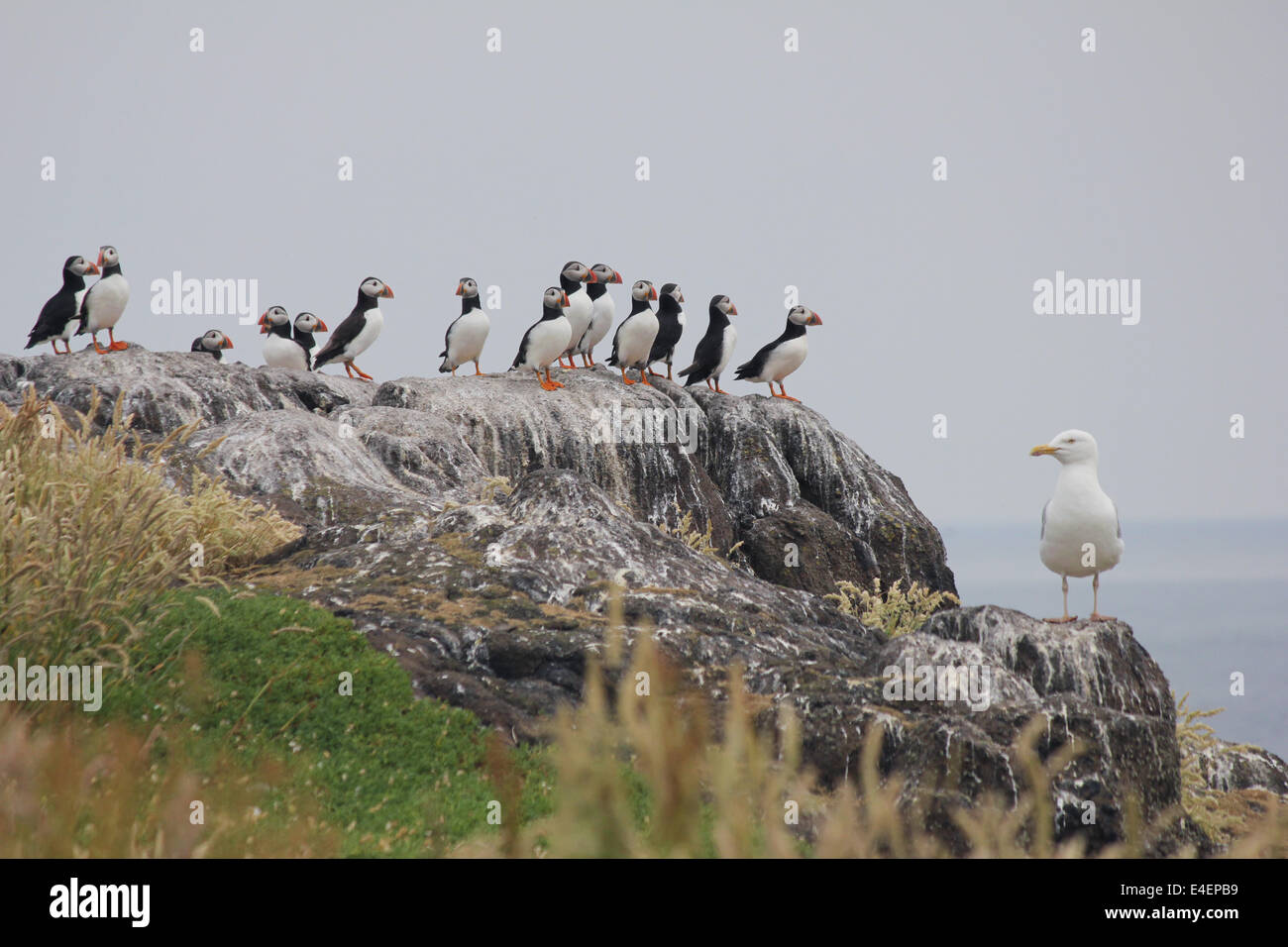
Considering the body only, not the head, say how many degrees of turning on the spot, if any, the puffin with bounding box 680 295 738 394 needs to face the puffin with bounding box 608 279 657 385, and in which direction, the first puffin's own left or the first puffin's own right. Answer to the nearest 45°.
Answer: approximately 135° to the first puffin's own right

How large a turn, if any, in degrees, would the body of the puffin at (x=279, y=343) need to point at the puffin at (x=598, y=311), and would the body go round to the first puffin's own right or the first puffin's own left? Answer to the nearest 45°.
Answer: approximately 135° to the first puffin's own left

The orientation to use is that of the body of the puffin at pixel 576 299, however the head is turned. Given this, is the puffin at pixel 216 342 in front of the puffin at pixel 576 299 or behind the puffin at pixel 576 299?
behind

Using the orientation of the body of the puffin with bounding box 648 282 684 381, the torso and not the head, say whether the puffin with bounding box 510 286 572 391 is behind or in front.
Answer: behind

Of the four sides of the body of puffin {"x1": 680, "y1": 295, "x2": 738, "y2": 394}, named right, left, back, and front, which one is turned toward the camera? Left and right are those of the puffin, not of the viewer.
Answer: right

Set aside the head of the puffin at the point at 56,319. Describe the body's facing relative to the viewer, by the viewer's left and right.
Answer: facing to the right of the viewer

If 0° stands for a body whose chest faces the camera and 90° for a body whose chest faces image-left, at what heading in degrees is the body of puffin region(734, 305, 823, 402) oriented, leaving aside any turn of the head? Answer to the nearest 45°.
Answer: approximately 270°

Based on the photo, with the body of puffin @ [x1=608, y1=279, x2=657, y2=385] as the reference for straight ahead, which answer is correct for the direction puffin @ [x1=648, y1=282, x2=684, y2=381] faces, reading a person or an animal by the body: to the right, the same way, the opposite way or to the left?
to the left

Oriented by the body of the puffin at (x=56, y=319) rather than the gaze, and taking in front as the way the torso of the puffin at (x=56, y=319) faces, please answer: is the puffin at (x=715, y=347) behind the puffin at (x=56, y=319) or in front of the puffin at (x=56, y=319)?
in front
